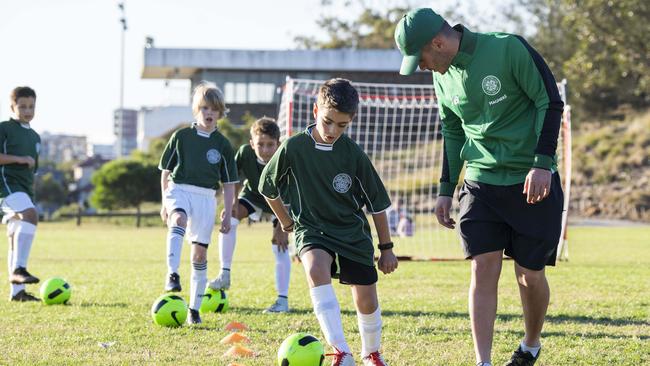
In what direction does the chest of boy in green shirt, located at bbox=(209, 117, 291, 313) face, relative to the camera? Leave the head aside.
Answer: toward the camera

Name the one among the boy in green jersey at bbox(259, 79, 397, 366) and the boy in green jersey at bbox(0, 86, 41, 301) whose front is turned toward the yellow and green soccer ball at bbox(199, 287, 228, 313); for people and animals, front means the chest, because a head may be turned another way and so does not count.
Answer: the boy in green jersey at bbox(0, 86, 41, 301)

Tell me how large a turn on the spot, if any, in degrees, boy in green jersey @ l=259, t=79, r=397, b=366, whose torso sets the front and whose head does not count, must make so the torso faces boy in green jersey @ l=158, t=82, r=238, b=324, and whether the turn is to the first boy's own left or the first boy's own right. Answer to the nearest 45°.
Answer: approximately 135° to the first boy's own right

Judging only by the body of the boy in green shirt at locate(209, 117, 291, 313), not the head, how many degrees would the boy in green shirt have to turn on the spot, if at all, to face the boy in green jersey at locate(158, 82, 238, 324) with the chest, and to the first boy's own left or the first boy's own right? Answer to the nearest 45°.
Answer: approximately 45° to the first boy's own right

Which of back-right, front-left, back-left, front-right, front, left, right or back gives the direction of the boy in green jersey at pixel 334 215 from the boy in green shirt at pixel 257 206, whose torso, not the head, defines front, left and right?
front

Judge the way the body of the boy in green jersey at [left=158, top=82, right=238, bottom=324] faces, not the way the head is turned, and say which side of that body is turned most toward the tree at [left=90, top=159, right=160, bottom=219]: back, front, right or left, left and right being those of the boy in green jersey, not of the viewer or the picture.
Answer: back

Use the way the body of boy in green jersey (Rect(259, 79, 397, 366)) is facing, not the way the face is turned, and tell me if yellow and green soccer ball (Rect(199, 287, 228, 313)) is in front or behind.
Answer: behind

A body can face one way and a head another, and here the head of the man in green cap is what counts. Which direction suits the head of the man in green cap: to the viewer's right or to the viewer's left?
to the viewer's left

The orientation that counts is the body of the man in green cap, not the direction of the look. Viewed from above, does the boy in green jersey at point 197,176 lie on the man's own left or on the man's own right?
on the man's own right

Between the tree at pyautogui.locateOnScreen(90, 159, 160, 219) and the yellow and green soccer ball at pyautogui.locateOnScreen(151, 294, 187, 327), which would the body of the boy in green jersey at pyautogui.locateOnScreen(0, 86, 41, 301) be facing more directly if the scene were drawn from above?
the yellow and green soccer ball

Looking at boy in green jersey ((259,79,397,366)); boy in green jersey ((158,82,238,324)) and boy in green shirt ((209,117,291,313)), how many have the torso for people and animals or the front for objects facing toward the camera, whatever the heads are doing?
3

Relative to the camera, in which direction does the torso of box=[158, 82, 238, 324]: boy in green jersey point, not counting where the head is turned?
toward the camera
